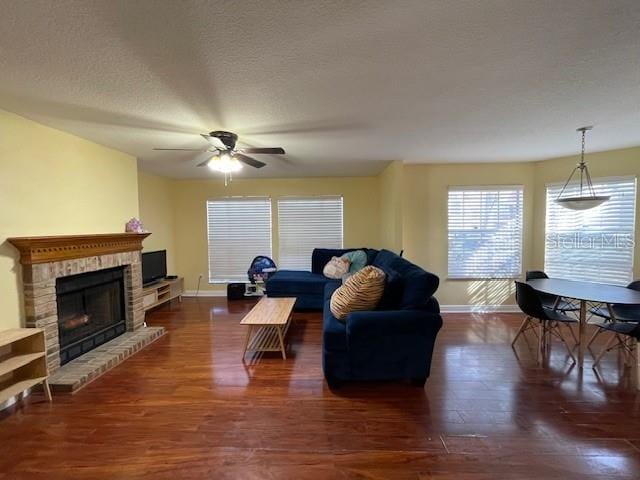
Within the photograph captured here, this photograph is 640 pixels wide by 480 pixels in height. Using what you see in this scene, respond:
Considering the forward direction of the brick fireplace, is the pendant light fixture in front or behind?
in front

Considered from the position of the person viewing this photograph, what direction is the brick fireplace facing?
facing the viewer and to the right of the viewer

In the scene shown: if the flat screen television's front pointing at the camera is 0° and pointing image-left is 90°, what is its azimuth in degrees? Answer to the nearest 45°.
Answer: approximately 315°

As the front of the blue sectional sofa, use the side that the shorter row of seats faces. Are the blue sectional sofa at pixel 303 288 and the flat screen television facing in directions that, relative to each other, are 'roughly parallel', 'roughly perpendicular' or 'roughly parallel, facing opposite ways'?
roughly perpendicular

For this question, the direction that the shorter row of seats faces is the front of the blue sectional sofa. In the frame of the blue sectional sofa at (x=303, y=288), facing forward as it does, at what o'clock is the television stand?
The television stand is roughly at 3 o'clock from the blue sectional sofa.

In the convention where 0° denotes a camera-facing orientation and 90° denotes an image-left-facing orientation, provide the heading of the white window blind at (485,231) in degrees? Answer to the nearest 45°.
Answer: approximately 0°

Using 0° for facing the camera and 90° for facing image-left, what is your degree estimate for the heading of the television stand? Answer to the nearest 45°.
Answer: approximately 315°

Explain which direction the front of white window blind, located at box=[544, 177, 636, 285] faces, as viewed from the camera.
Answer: facing the viewer and to the left of the viewer
